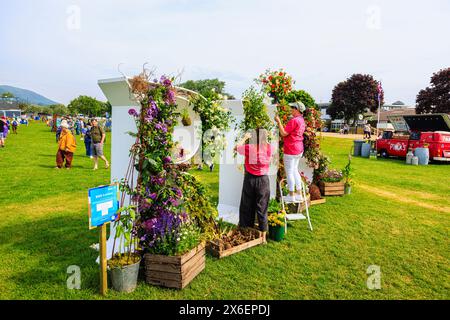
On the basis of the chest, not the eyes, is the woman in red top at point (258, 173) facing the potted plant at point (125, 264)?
no

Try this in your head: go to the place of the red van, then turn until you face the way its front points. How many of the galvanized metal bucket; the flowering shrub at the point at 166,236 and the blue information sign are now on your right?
0

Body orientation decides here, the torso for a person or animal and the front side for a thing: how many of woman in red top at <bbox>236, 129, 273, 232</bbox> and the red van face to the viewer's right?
0

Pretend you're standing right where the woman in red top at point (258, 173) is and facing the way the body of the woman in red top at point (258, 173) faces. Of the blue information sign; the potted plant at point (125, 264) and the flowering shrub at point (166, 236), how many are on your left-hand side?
3

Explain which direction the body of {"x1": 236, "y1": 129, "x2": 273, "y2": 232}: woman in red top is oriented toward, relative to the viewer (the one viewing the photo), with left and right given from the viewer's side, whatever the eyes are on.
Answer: facing away from the viewer and to the left of the viewer

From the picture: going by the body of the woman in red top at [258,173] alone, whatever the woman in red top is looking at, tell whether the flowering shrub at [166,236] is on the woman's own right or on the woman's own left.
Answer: on the woman's own left

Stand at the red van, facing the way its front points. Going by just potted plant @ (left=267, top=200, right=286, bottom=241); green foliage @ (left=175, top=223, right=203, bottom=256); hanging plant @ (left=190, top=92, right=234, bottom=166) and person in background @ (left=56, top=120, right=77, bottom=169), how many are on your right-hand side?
0

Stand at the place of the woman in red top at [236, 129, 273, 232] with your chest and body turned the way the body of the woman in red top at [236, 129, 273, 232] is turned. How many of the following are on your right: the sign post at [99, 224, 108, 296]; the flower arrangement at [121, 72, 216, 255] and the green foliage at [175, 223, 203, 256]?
0

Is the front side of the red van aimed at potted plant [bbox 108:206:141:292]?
no

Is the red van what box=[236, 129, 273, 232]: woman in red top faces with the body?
no

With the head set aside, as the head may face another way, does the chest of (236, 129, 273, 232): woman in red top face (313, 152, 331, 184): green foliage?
no
